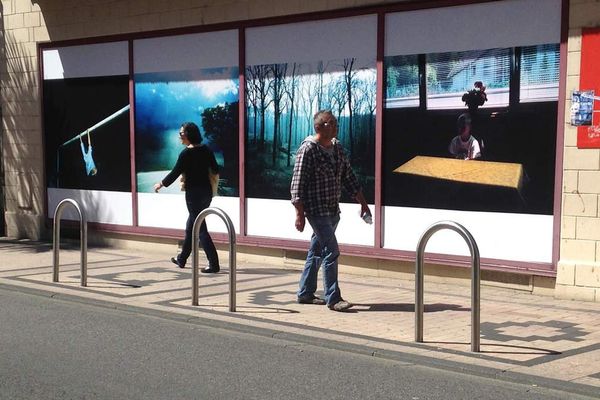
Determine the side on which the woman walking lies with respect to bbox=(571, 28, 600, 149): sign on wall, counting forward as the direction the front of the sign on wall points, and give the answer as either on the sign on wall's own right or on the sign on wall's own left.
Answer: on the sign on wall's own right

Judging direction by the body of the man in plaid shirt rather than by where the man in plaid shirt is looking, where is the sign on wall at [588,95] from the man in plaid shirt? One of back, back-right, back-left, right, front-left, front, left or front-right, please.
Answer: front-left

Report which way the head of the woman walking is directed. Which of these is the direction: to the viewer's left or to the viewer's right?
to the viewer's left

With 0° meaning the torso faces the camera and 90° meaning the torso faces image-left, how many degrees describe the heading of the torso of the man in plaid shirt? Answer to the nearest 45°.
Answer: approximately 315°

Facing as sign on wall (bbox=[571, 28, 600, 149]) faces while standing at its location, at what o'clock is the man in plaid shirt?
The man in plaid shirt is roughly at 2 o'clock from the sign on wall.

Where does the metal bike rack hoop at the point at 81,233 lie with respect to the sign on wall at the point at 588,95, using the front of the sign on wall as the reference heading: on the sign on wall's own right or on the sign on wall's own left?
on the sign on wall's own right

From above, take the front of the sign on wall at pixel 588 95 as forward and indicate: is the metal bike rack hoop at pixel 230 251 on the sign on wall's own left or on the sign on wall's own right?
on the sign on wall's own right

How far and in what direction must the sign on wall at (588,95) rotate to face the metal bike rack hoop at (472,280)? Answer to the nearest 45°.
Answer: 0° — it already faces it
